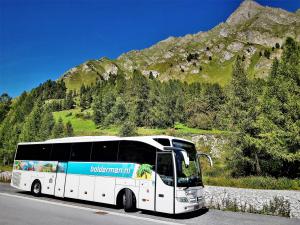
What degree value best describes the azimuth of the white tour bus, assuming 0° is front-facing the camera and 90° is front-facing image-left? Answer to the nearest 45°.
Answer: approximately 315°
